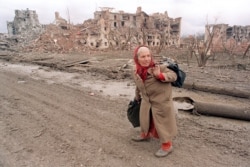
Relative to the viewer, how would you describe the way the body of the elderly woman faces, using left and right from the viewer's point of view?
facing the viewer and to the left of the viewer
